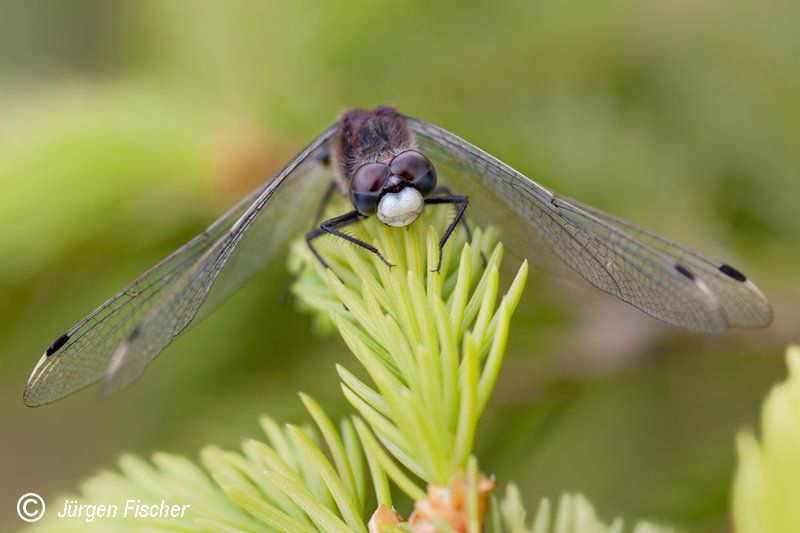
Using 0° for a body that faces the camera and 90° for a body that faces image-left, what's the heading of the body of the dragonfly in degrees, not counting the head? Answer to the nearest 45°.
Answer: approximately 0°
